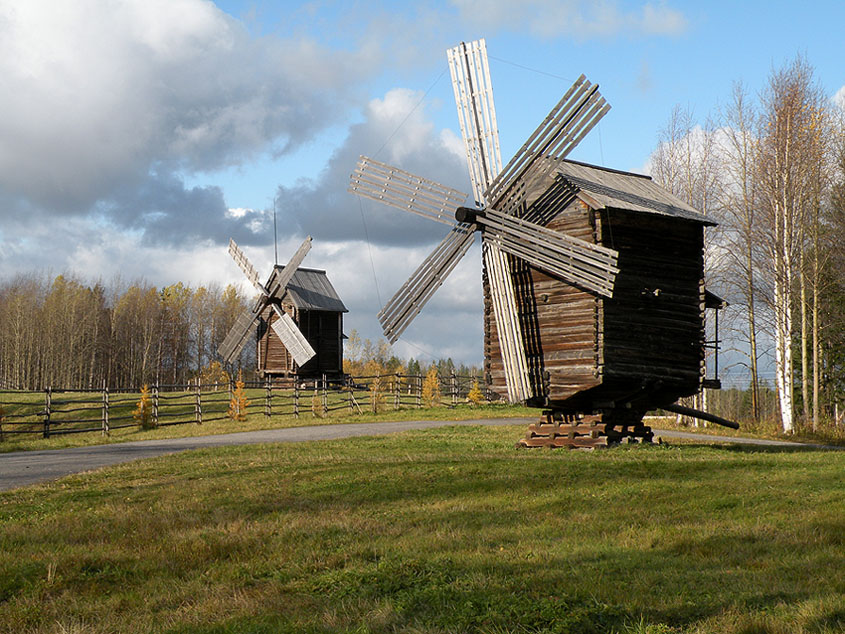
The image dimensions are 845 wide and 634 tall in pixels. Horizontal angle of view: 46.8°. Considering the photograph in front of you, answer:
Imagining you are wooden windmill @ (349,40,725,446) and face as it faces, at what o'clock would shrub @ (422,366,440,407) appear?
The shrub is roughly at 4 o'clock from the wooden windmill.

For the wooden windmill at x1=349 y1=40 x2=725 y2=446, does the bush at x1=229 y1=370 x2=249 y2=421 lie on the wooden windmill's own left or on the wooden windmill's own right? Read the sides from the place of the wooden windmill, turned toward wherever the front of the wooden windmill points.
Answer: on the wooden windmill's own right

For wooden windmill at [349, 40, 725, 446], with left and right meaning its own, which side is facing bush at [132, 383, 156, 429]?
right

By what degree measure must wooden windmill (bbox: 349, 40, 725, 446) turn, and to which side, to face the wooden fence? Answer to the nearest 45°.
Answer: approximately 90° to its right

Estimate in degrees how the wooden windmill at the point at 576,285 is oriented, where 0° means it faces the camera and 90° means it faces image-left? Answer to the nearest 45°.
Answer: approximately 45°
